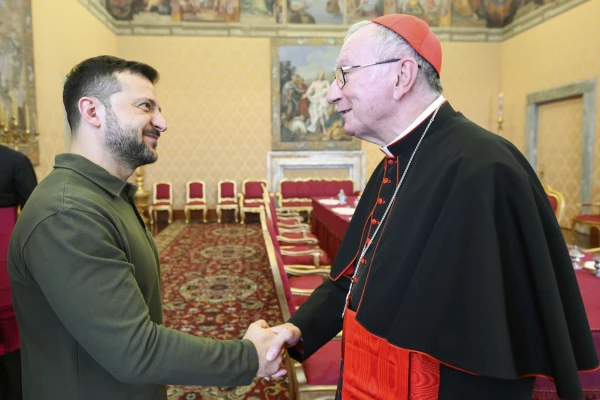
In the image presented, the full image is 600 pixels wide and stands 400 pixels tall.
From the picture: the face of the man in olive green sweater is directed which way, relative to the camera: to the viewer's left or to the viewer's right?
to the viewer's right

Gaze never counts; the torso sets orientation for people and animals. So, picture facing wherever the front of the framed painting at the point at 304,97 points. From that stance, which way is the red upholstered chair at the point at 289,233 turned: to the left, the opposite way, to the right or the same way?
to the left

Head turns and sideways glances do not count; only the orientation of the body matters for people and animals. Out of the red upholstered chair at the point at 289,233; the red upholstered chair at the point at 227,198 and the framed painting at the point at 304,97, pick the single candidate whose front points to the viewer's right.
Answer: the red upholstered chair at the point at 289,233

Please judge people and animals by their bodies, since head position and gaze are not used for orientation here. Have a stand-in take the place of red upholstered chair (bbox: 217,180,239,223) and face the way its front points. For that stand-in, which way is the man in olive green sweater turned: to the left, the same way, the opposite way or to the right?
to the left

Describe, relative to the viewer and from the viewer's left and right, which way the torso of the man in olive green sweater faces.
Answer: facing to the right of the viewer

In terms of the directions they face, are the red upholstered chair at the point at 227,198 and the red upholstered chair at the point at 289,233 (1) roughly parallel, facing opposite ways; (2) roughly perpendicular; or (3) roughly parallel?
roughly perpendicular

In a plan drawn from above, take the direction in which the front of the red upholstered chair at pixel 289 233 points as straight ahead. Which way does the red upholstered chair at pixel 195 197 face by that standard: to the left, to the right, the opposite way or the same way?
to the right

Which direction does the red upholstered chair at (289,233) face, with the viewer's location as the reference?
facing to the right of the viewer

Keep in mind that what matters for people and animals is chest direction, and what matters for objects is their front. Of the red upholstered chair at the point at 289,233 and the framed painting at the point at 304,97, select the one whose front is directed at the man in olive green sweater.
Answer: the framed painting

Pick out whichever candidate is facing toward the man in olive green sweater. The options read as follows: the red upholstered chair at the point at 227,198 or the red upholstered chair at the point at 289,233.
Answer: the red upholstered chair at the point at 227,198
